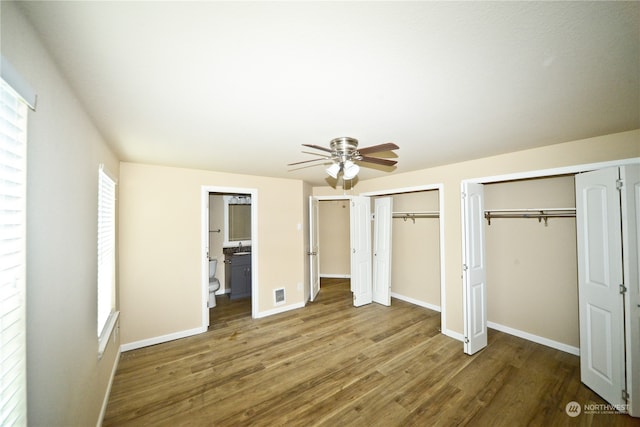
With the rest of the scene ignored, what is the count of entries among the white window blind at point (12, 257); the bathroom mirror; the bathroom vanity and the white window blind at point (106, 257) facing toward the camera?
2

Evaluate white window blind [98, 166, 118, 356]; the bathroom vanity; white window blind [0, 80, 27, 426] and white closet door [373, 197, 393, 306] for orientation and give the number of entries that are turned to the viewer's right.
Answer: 2

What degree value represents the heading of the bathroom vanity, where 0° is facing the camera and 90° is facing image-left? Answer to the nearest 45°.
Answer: approximately 0°

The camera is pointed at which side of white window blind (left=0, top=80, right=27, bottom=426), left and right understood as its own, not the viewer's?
right

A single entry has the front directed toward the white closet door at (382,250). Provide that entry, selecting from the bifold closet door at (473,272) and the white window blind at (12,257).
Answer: the white window blind

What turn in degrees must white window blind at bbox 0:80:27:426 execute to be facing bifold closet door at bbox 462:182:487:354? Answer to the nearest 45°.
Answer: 0° — it already faces it

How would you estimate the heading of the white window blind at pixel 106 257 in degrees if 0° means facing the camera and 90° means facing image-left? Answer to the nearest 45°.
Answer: approximately 270°

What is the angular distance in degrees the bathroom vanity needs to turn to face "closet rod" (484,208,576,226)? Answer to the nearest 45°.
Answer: approximately 45° to its left

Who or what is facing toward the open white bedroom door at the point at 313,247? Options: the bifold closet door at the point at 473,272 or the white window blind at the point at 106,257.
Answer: the white window blind

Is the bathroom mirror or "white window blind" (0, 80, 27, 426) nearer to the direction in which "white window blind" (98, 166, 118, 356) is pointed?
the bathroom mirror

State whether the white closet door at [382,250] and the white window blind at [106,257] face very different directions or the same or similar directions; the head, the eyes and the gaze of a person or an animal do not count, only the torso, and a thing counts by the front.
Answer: very different directions
